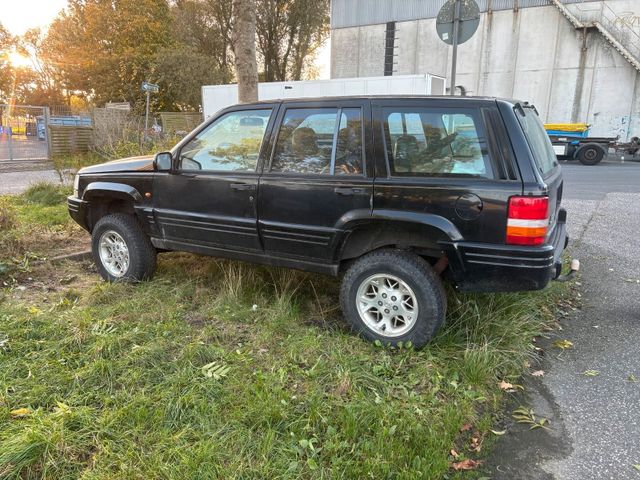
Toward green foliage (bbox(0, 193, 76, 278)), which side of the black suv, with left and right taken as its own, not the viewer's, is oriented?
front

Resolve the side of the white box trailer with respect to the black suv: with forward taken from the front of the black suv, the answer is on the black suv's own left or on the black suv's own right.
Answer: on the black suv's own right

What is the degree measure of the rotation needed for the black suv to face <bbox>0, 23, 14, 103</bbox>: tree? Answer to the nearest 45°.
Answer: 0° — it already faces it

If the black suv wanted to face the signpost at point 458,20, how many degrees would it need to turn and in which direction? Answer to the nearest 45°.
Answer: approximately 90° to its right

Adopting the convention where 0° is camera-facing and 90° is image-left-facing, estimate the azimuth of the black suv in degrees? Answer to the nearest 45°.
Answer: approximately 135°

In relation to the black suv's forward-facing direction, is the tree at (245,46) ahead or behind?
ahead

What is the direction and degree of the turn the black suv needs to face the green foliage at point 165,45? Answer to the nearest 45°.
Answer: approximately 45° to its right

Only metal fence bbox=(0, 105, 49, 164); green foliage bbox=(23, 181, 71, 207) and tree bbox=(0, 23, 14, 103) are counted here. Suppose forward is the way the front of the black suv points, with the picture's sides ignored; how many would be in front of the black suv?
3

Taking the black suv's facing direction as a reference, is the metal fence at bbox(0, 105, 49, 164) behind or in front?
in front

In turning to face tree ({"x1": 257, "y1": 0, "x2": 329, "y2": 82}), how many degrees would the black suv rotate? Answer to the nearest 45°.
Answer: approximately 45° to its right

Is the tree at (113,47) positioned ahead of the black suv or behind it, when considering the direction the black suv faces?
ahead

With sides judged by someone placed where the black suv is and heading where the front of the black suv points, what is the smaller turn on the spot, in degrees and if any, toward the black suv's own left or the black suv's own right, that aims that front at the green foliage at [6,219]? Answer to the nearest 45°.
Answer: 0° — it already faces it

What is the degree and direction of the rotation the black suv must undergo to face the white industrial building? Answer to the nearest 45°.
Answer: approximately 90° to its right
